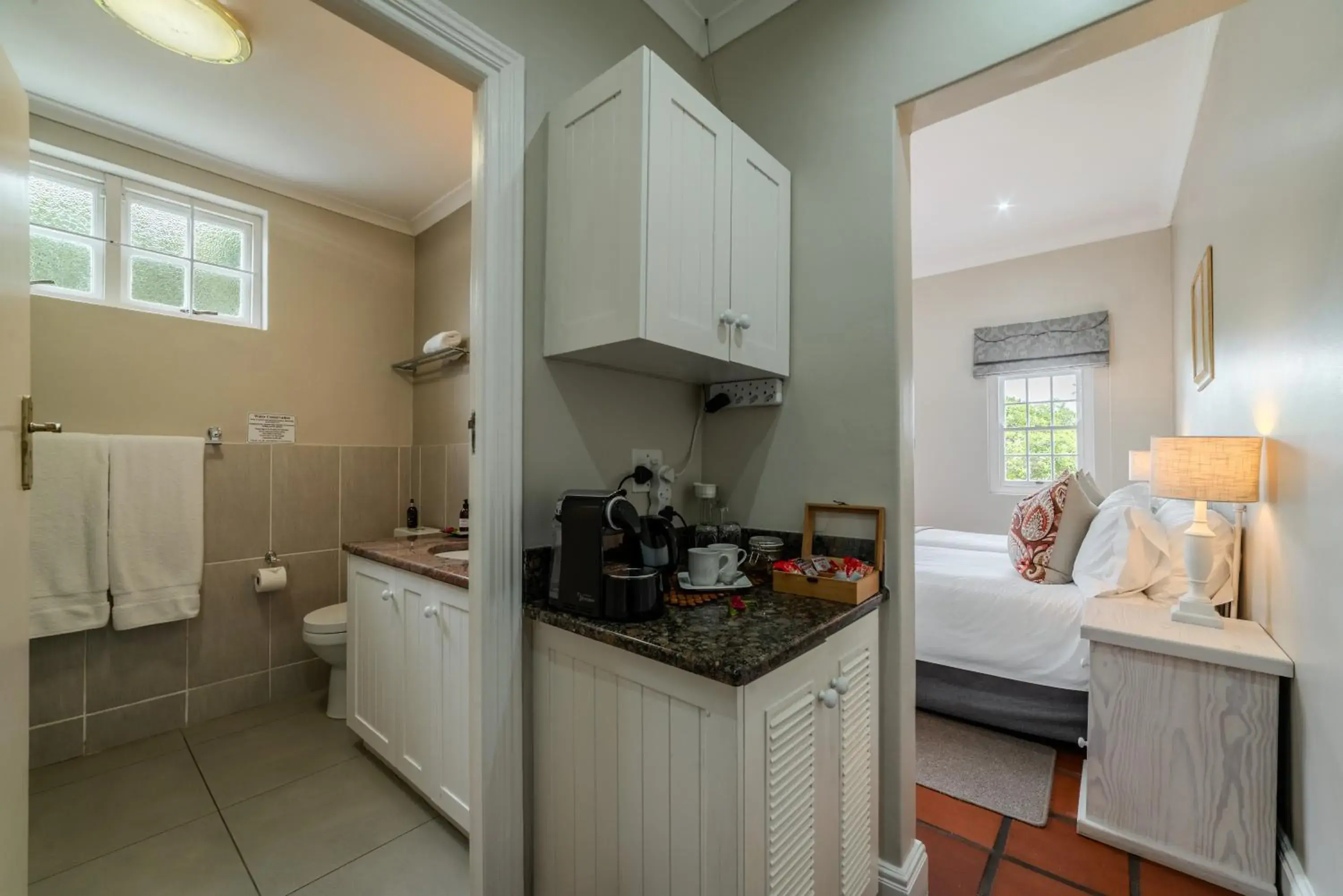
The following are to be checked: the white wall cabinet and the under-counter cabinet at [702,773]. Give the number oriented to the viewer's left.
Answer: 0

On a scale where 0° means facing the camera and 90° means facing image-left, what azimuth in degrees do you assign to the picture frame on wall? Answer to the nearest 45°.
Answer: approximately 90°

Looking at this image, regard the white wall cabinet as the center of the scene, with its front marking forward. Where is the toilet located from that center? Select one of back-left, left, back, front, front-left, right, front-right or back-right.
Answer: back

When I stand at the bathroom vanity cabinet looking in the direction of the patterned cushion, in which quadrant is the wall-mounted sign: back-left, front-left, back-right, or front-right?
back-left

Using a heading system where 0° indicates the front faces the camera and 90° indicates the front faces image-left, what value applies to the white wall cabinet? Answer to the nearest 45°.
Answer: approximately 315°

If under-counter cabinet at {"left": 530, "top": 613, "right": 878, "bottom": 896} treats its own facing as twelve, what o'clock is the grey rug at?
The grey rug is roughly at 9 o'clock from the under-counter cabinet.

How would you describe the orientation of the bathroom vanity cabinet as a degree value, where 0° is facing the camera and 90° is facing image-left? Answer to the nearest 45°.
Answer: approximately 45°

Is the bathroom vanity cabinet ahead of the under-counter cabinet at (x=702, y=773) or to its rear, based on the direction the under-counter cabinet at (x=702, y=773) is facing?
to the rear
